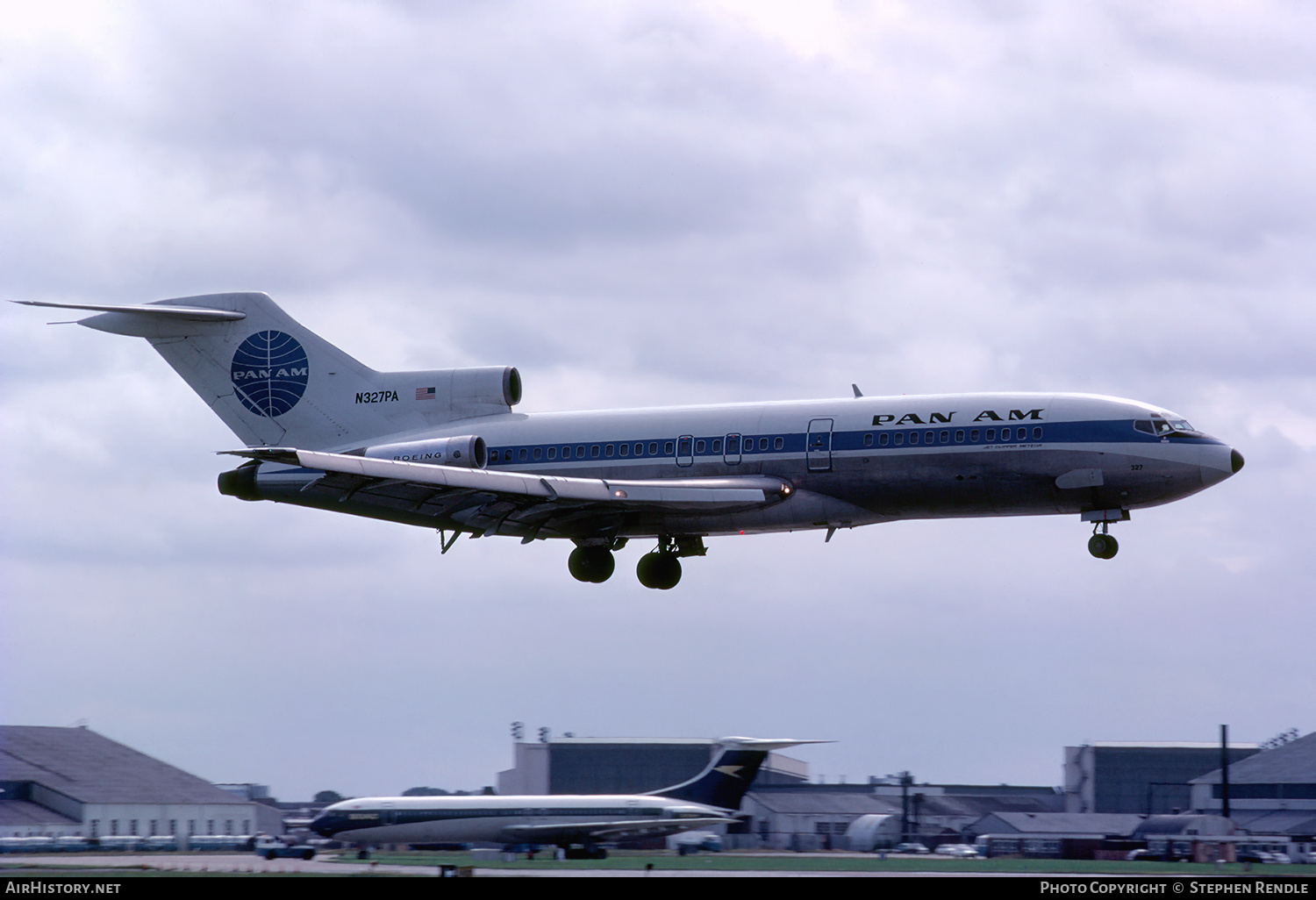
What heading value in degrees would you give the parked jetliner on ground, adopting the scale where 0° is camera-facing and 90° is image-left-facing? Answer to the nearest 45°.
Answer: approximately 90°
